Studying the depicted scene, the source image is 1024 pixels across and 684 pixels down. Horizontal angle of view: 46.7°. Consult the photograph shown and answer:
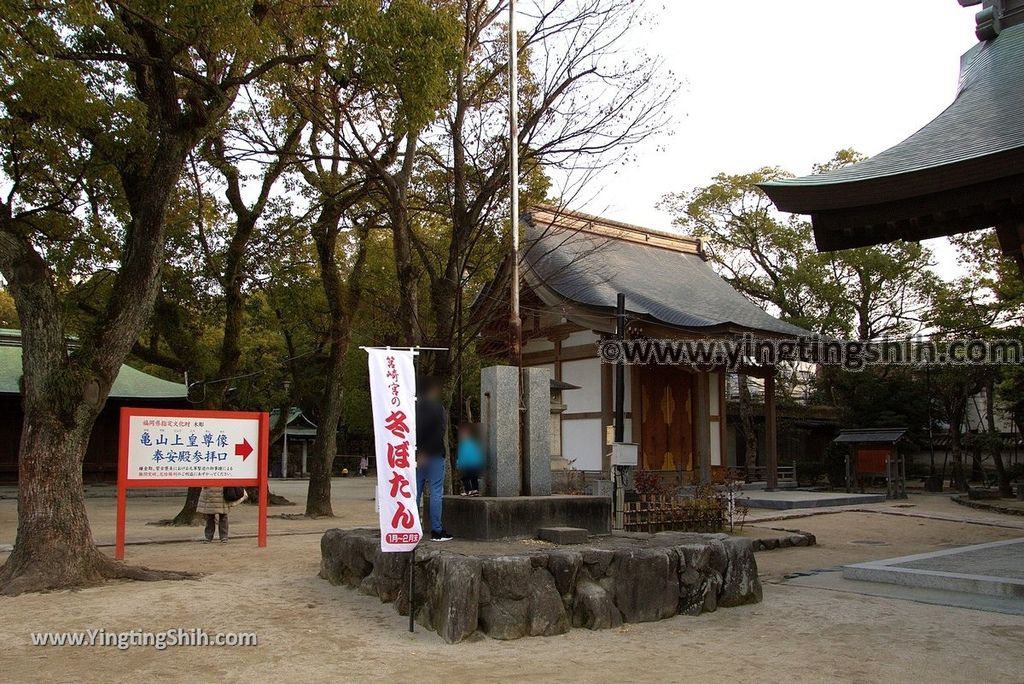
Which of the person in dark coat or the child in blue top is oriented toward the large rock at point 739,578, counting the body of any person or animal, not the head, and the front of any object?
the person in dark coat

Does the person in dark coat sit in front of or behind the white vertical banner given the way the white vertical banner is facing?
behind

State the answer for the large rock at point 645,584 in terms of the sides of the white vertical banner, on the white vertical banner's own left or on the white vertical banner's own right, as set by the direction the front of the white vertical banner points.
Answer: on the white vertical banner's own left

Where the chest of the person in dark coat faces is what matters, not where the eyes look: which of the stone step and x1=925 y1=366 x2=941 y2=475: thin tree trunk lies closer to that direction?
the stone step
